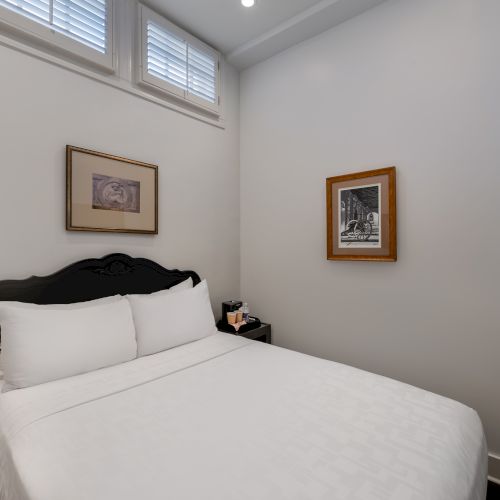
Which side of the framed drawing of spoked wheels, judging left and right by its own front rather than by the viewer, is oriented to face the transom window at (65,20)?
front

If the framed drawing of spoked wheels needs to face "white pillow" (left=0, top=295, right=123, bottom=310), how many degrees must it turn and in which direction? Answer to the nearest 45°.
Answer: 0° — it already faces it

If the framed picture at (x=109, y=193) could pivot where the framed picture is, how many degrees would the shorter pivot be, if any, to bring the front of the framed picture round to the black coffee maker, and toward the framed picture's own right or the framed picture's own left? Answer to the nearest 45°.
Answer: approximately 45° to the framed picture's own left

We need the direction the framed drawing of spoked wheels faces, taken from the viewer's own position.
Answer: facing the viewer and to the left of the viewer

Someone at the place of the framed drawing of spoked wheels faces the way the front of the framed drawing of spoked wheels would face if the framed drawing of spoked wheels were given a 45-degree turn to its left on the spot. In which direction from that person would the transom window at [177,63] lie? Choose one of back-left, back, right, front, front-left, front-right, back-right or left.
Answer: right

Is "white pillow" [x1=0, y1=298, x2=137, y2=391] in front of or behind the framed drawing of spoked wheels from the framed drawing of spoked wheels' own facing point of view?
in front

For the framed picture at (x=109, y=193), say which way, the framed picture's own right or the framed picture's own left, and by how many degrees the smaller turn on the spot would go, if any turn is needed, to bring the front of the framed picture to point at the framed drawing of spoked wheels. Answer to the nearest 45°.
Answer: approximately 45° to the framed picture's own left

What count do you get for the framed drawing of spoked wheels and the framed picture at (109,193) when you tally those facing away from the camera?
0

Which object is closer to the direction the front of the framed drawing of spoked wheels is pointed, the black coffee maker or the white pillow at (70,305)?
the white pillow

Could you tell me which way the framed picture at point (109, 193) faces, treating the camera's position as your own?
facing the viewer and to the right of the viewer

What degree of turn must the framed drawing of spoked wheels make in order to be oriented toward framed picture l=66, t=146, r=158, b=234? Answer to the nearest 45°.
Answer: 0° — it already faces it
